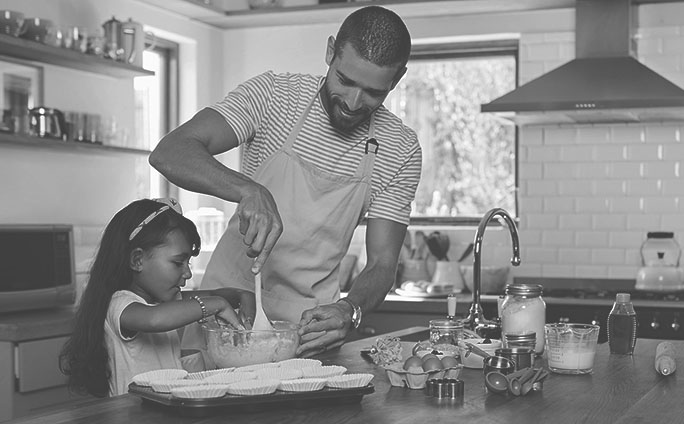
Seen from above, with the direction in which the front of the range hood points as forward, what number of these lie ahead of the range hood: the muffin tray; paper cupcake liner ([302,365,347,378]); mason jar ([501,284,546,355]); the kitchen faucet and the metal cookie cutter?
5

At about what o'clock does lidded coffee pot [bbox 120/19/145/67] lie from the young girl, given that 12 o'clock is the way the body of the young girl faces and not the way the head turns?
The lidded coffee pot is roughly at 9 o'clock from the young girl.

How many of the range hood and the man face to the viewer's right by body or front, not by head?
0

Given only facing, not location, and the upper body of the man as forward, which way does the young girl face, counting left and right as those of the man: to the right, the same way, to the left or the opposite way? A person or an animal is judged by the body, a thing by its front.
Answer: to the left

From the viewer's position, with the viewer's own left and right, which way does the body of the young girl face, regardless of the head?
facing to the right of the viewer

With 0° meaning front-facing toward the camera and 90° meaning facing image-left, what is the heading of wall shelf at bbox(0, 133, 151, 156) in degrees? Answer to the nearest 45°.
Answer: approximately 315°

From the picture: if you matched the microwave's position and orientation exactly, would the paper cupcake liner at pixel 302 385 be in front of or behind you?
in front

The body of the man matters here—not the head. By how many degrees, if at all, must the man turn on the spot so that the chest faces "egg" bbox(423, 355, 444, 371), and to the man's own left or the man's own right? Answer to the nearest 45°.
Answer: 0° — they already face it

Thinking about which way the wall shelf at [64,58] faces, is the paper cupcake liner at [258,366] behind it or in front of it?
in front

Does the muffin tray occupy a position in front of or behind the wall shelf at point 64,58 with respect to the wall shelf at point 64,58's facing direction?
in front

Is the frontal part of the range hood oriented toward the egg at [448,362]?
yes

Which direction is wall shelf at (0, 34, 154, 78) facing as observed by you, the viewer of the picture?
facing the viewer and to the right of the viewer

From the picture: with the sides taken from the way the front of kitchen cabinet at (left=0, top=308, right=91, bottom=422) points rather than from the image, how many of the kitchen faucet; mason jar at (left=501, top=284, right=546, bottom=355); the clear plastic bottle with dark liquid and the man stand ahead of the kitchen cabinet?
4

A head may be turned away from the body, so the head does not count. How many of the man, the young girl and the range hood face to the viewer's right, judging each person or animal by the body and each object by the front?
1

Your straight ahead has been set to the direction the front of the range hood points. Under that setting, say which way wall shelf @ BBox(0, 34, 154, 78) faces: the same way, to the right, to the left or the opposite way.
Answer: to the left

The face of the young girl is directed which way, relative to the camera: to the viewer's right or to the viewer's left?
to the viewer's right

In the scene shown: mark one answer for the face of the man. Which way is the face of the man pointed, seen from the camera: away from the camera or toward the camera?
toward the camera

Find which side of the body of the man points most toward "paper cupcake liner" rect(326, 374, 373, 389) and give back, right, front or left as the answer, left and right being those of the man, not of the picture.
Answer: front

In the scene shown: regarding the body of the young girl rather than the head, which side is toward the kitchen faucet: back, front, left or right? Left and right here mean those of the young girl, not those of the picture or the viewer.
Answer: front

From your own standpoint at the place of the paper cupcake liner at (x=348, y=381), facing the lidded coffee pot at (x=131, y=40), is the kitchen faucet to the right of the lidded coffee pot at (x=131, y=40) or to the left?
right

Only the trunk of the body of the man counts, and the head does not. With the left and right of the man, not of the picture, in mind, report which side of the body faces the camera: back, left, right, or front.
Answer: front
